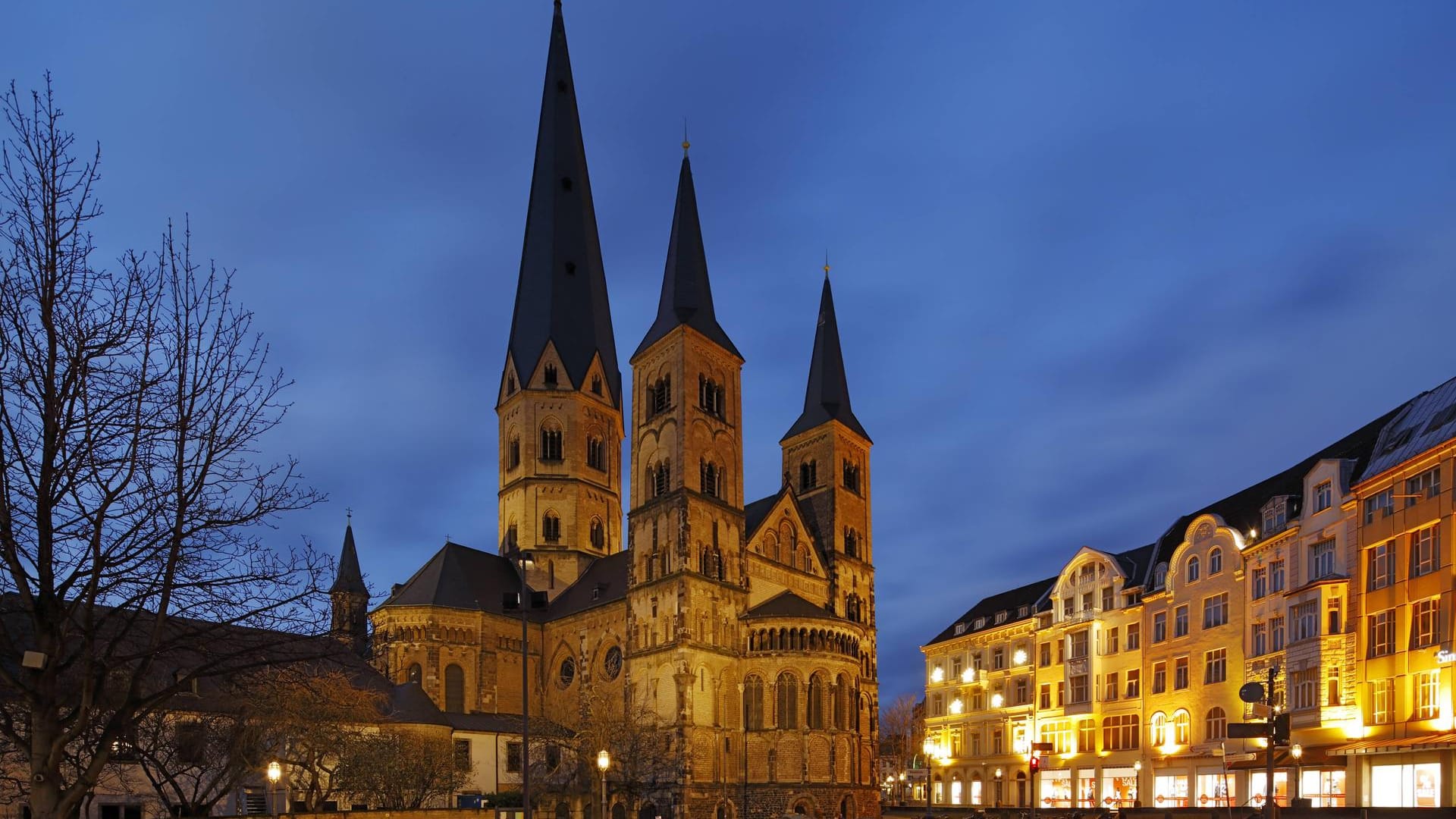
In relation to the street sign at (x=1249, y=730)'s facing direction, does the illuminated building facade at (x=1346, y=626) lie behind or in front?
behind

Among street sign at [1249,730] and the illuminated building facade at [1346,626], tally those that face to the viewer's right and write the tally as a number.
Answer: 0

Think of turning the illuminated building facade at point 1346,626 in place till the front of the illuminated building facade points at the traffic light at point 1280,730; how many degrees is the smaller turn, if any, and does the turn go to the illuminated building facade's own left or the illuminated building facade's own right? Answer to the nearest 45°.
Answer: approximately 45° to the illuminated building facade's own left

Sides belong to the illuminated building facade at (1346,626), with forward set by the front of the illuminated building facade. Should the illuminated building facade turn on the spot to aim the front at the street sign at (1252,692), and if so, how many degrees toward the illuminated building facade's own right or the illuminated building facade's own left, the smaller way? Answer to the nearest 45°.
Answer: approximately 45° to the illuminated building facade's own left

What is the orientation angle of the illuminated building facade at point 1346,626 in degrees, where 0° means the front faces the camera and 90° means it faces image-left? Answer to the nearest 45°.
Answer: approximately 45°

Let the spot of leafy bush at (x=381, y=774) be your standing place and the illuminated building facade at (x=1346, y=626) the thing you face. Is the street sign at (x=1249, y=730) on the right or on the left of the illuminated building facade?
right
